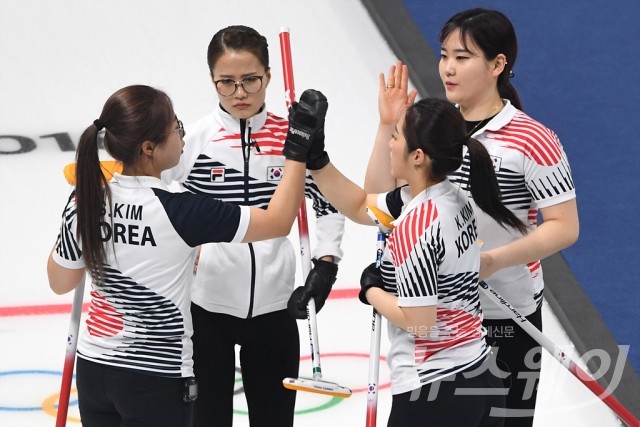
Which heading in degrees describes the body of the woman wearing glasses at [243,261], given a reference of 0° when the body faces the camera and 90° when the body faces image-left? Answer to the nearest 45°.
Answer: approximately 0°

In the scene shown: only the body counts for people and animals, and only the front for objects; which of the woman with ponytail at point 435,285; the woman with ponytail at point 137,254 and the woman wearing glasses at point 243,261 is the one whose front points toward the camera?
the woman wearing glasses

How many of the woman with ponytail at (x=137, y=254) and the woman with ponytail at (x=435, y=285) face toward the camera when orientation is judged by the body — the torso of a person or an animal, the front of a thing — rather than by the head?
0

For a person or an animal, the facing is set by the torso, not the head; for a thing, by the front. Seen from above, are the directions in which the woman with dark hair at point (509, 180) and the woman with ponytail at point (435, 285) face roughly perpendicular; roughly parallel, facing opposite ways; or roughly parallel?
roughly perpendicular

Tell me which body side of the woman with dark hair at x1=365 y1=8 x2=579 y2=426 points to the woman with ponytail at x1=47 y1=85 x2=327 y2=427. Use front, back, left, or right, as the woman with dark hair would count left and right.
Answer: front

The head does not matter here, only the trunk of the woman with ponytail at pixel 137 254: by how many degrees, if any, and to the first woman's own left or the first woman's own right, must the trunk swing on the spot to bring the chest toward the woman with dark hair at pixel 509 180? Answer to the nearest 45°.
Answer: approximately 45° to the first woman's own right

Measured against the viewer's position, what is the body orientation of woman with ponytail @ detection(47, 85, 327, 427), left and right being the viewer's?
facing away from the viewer and to the right of the viewer

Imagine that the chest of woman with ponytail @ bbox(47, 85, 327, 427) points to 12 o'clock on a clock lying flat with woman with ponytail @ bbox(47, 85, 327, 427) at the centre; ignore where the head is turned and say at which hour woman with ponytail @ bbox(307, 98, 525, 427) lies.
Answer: woman with ponytail @ bbox(307, 98, 525, 427) is roughly at 2 o'clock from woman with ponytail @ bbox(47, 85, 327, 427).

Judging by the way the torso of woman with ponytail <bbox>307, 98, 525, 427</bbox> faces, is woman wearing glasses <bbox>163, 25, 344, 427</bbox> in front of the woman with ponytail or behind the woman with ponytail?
in front

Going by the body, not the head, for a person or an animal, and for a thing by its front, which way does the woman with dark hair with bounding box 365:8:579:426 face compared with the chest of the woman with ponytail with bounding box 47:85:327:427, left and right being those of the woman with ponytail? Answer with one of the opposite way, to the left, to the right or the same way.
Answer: the opposite way

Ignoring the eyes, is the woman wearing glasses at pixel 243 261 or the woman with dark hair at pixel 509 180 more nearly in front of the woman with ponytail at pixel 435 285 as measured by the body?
the woman wearing glasses

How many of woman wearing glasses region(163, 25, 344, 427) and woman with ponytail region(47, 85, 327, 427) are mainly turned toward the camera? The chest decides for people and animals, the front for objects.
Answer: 1

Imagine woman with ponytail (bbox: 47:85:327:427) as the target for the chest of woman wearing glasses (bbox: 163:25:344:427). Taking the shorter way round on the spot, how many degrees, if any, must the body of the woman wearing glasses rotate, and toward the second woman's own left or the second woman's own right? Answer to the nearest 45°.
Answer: approximately 45° to the second woman's own right

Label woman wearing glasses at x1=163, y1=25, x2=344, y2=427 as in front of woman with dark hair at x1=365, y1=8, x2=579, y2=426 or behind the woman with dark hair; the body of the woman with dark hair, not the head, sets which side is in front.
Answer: in front

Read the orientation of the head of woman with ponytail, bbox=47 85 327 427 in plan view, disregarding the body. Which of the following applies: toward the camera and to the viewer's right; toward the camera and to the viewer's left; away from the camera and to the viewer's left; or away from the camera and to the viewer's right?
away from the camera and to the viewer's right

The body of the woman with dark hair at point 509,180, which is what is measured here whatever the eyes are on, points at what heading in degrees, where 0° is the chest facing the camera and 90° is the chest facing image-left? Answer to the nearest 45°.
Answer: approximately 45°
